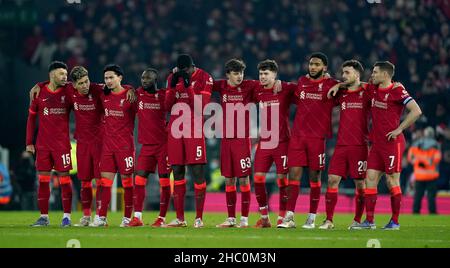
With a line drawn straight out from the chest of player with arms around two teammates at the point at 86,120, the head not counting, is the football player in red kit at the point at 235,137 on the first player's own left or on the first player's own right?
on the first player's own left

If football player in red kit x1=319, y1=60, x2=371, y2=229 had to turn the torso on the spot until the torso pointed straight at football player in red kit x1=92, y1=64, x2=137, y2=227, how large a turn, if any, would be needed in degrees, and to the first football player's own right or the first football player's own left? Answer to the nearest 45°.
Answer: approximately 45° to the first football player's own right

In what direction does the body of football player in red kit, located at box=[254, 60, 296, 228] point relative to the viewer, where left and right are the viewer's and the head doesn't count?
facing the viewer and to the left of the viewer

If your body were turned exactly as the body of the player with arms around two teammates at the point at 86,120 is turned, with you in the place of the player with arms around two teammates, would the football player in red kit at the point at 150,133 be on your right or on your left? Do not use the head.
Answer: on your left

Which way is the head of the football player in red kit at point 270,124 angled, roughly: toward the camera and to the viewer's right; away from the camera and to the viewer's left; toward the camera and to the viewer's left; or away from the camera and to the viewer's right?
toward the camera and to the viewer's left

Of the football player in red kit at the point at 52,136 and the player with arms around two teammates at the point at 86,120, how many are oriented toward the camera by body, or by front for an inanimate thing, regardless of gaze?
2

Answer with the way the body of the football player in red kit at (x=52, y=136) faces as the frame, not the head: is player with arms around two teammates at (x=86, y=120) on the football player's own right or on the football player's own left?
on the football player's own left

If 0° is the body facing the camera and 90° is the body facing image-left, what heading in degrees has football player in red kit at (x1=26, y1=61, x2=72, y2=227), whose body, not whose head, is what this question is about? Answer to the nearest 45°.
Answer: approximately 0°

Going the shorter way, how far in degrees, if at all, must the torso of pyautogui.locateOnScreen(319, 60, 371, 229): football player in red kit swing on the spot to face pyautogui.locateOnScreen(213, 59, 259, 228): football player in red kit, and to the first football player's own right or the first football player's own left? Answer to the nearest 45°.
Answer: approximately 45° to the first football player's own right

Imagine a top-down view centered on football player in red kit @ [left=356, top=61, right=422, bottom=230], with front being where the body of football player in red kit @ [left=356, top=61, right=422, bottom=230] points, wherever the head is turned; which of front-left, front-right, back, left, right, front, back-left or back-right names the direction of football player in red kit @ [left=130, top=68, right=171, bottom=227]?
front-right

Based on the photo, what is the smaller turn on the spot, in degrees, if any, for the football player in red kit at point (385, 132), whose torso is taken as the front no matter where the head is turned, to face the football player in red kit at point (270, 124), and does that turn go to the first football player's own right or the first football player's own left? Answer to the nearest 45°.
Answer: approximately 45° to the first football player's own right
